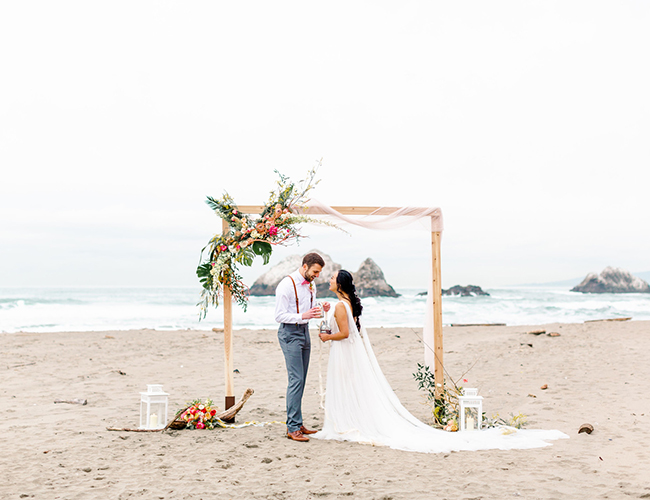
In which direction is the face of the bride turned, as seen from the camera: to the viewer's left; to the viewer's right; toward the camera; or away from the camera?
to the viewer's left

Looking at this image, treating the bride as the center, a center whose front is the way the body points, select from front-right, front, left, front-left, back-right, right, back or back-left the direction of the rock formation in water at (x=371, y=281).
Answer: right

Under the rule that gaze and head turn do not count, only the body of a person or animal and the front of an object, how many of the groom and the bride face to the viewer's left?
1

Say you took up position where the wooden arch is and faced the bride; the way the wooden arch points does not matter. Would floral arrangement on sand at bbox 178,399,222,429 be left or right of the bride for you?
right

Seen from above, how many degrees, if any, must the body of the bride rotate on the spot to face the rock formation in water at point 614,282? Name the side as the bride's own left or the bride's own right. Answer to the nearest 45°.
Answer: approximately 90° to the bride's own right

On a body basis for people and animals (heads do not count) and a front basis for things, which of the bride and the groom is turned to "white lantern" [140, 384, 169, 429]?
the bride

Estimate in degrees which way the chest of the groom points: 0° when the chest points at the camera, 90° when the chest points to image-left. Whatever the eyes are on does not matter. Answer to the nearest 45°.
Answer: approximately 315°

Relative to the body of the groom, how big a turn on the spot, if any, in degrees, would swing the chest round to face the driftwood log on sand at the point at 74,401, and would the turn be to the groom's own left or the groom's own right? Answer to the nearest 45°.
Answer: approximately 180°

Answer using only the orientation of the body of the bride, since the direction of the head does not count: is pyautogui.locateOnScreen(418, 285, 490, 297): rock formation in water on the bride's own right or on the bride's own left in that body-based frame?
on the bride's own right

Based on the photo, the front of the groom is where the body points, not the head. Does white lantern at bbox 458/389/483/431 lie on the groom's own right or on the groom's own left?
on the groom's own left

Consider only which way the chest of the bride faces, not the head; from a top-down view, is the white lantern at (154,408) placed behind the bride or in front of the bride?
in front

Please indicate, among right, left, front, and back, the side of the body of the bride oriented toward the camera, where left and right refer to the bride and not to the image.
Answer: left

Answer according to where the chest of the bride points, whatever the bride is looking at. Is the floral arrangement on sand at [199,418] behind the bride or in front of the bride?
in front
